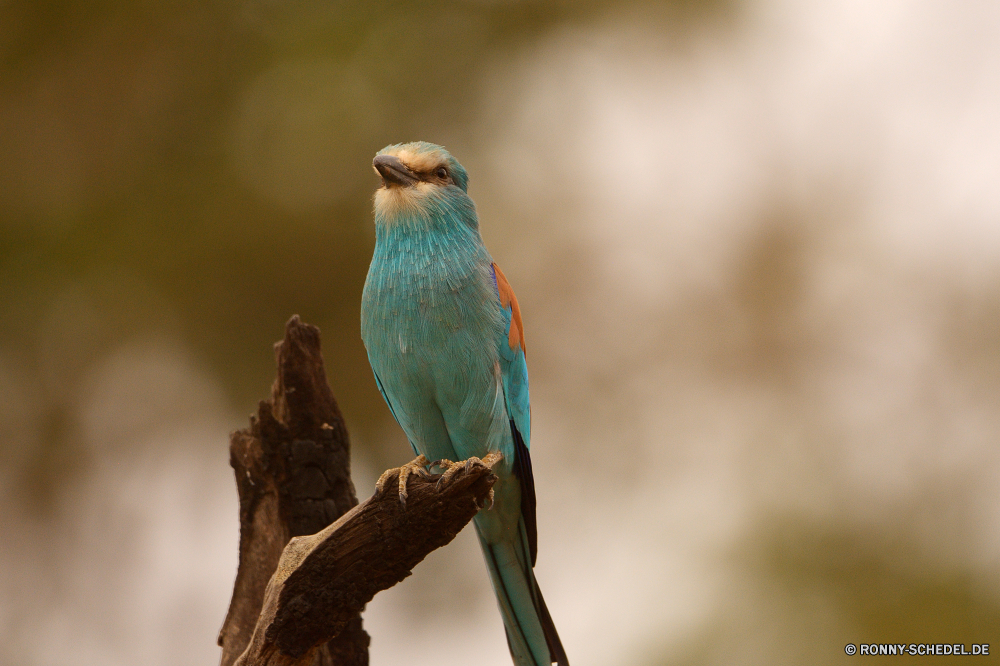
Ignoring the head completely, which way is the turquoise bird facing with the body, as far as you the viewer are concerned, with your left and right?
facing the viewer and to the left of the viewer
